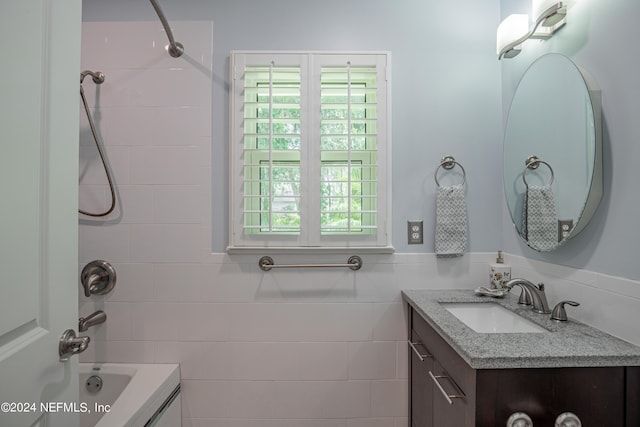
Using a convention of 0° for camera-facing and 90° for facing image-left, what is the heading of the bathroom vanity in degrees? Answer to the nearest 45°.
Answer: approximately 45°

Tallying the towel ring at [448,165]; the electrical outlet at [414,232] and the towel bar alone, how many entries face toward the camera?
3

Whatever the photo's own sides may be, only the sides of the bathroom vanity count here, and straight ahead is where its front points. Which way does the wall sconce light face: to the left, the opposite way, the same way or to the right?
the same way

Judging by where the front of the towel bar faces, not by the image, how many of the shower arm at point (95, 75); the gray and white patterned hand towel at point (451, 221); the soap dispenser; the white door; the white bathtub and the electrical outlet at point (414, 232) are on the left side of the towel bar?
3

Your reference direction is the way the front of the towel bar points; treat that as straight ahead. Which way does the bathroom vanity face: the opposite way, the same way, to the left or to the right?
to the right

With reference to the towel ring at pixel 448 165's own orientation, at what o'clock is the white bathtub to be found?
The white bathtub is roughly at 2 o'clock from the towel ring.

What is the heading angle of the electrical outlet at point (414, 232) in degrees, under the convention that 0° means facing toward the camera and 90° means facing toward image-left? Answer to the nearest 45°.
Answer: approximately 0°

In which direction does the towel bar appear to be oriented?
toward the camera
